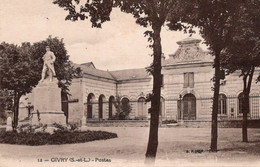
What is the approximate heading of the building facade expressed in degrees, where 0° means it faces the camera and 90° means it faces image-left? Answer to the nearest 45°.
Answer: approximately 0°

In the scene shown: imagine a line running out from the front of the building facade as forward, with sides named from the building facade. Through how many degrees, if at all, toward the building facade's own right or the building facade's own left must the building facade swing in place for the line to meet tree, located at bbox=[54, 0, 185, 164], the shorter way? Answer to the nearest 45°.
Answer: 0° — it already faces it

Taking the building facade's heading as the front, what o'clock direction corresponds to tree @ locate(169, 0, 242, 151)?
The tree is roughly at 12 o'clock from the building facade.

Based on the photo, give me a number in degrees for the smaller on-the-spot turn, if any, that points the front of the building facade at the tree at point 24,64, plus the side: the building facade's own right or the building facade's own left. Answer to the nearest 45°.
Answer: approximately 45° to the building facade's own right
